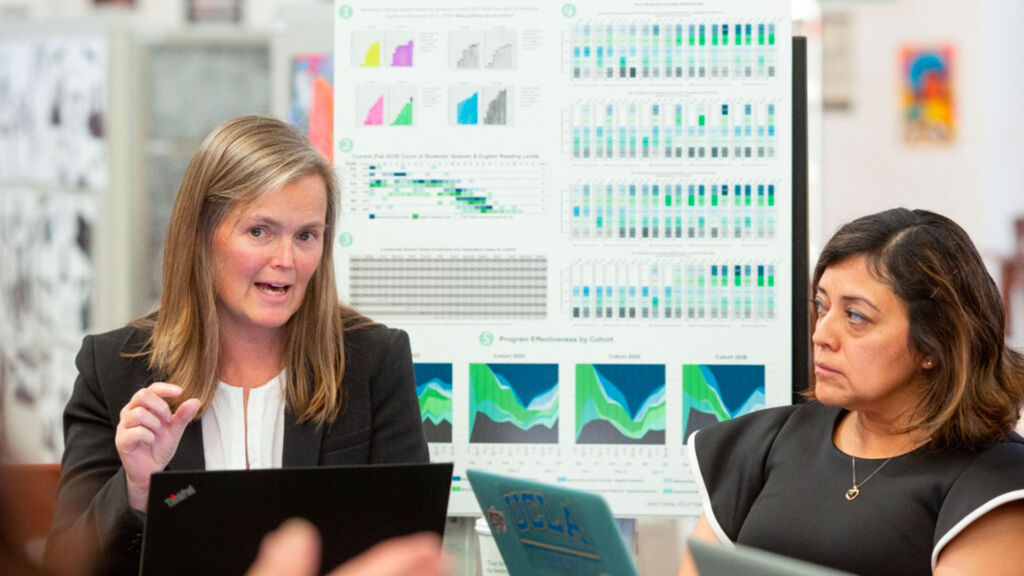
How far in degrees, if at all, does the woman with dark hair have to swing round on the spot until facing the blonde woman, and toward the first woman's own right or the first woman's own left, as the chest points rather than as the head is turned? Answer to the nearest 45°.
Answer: approximately 45° to the first woman's own right

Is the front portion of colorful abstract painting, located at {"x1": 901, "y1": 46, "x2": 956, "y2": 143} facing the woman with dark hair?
yes

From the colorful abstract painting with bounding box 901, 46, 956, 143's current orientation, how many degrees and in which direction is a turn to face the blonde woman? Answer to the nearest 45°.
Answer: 0° — it already faces them

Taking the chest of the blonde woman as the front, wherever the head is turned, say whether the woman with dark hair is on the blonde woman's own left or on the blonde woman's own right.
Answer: on the blonde woman's own left

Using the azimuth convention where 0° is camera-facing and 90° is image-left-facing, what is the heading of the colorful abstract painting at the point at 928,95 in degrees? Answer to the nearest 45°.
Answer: approximately 0°

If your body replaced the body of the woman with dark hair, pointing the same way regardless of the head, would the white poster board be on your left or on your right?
on your right

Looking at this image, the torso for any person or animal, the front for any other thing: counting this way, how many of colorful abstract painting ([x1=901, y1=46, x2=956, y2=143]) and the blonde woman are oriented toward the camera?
2

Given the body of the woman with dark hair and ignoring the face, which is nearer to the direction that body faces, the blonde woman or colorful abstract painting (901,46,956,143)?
the blonde woman

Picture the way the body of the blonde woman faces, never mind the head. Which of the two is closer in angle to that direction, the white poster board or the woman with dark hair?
the woman with dark hair

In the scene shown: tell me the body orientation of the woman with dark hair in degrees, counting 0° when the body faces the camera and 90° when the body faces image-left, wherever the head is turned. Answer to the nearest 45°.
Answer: approximately 45°
